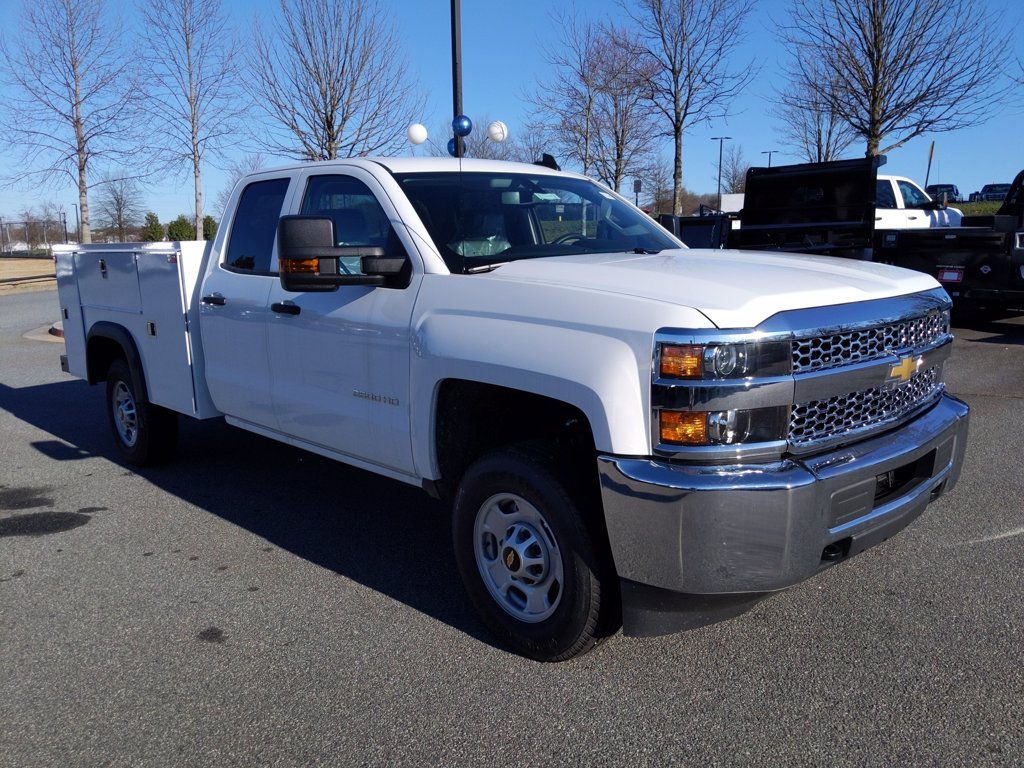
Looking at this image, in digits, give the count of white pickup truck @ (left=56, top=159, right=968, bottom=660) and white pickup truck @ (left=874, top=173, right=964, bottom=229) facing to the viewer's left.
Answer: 0

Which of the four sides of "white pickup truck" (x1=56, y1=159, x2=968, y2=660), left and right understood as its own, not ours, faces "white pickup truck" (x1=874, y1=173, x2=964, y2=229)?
left

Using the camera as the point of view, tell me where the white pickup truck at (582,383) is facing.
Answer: facing the viewer and to the right of the viewer

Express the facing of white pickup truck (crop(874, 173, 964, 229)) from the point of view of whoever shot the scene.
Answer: facing to the right of the viewer
